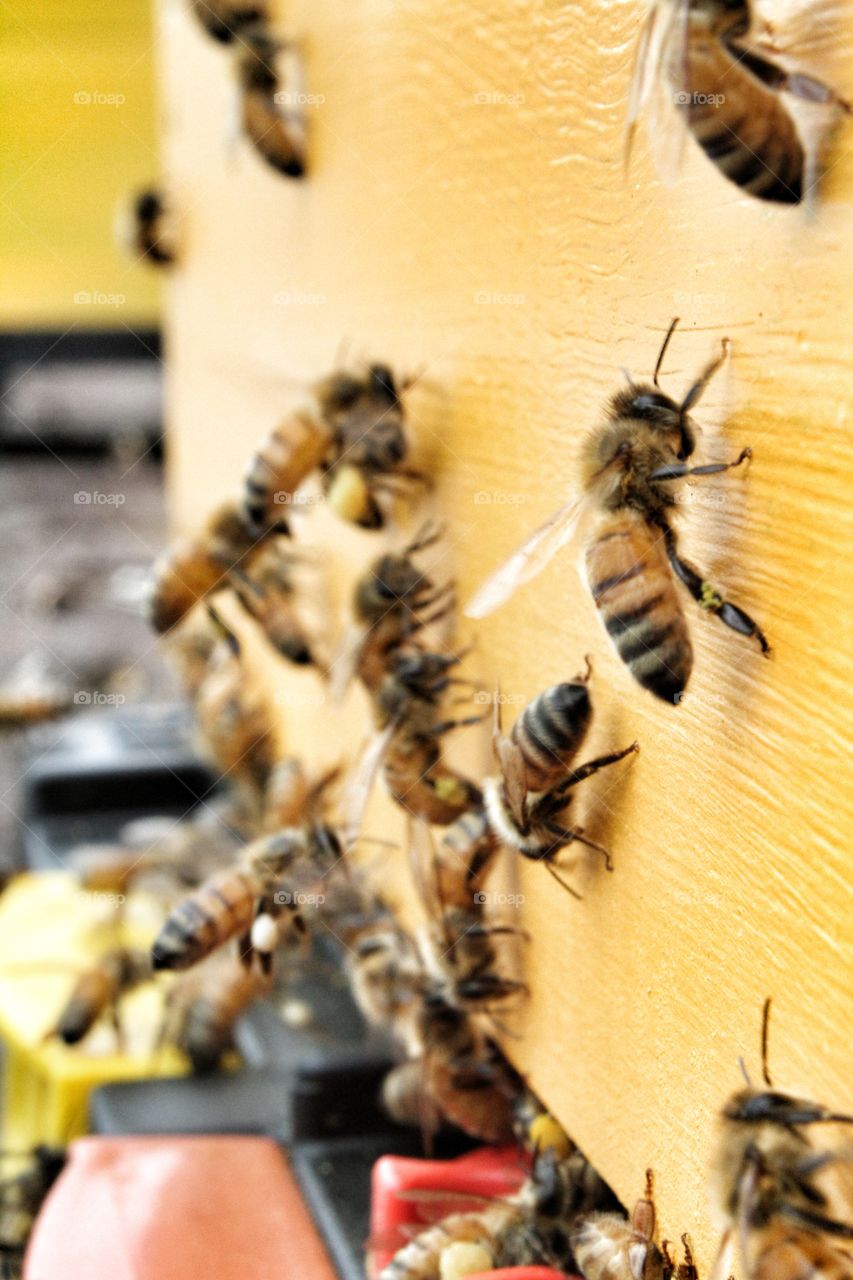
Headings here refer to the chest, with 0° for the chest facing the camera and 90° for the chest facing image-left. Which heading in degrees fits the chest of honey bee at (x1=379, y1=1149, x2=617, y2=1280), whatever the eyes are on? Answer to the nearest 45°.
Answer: approximately 270°

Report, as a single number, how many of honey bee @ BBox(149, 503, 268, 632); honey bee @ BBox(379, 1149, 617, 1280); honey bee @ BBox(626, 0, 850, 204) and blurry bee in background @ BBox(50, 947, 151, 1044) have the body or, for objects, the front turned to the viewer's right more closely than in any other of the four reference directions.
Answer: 3

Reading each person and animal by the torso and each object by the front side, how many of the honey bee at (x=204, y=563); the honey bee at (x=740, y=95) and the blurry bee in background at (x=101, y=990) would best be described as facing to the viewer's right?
2

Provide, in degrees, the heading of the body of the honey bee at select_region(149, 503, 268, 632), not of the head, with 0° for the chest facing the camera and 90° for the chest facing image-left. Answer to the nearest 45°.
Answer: approximately 270°

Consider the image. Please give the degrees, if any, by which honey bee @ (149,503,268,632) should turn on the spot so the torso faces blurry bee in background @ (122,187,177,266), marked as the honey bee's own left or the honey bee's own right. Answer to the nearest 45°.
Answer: approximately 90° to the honey bee's own left

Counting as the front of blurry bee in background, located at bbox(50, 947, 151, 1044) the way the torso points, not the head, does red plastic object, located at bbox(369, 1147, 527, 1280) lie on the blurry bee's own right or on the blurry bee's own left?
on the blurry bee's own right

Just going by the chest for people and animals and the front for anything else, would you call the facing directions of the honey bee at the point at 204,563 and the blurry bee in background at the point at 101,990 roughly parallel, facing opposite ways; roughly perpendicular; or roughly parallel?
roughly parallel

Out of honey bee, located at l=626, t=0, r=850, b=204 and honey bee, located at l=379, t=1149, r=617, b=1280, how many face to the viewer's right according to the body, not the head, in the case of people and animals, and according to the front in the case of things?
1

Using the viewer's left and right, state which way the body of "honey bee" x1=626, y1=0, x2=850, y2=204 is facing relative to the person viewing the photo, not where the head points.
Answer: facing away from the viewer and to the left of the viewer

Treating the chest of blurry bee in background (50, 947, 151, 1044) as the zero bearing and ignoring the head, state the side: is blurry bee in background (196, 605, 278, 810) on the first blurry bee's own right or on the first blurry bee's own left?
on the first blurry bee's own left

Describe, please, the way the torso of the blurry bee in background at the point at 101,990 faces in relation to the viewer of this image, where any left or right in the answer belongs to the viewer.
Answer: facing to the right of the viewer
